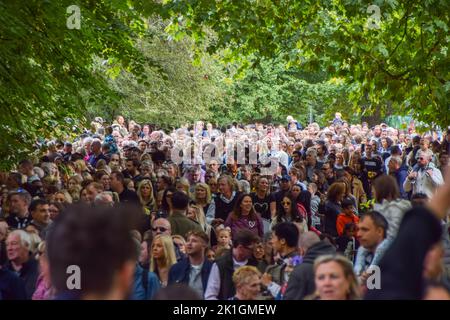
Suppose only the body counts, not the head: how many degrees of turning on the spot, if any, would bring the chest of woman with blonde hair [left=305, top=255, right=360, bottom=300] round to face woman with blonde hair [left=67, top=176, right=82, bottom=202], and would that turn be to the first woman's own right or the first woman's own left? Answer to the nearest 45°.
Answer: approximately 90° to the first woman's own right

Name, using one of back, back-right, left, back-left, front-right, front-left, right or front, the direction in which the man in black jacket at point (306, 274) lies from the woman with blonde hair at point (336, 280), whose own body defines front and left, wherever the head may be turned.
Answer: back-right

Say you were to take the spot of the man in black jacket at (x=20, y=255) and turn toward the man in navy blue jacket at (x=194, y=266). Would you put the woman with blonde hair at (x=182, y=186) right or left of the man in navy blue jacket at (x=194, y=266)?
left

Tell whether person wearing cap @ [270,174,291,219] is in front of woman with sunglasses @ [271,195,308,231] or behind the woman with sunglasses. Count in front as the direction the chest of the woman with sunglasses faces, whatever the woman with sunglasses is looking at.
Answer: behind
